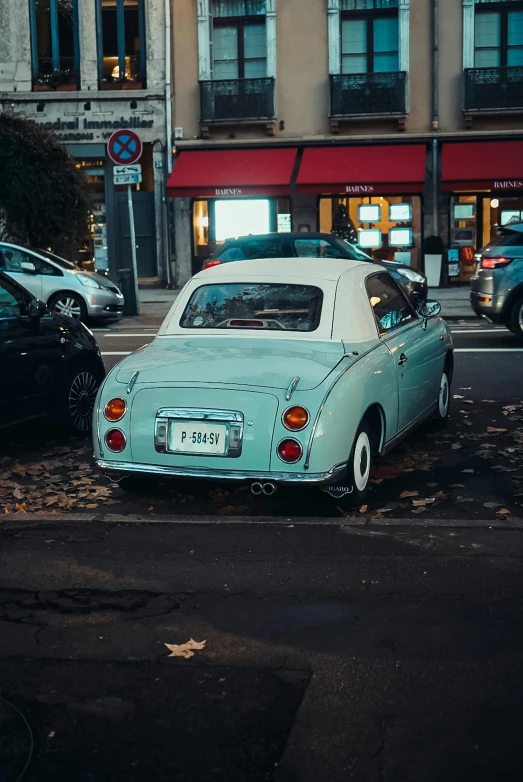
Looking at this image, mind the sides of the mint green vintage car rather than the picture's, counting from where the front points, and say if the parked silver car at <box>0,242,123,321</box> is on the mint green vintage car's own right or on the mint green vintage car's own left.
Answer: on the mint green vintage car's own left

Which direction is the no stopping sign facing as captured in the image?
toward the camera

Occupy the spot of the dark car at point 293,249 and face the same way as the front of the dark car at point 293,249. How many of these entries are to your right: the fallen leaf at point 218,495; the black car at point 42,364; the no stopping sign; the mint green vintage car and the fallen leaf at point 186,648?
4

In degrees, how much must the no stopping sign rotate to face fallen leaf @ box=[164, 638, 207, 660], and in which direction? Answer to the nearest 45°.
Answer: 0° — it already faces it

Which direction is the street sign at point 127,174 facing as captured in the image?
toward the camera

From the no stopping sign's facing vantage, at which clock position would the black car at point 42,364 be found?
The black car is roughly at 12 o'clock from the no stopping sign.

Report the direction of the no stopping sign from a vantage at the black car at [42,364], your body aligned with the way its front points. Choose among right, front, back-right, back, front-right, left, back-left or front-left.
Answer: front-left

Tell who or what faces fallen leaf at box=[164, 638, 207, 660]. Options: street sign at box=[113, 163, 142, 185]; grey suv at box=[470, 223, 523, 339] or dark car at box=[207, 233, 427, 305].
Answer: the street sign

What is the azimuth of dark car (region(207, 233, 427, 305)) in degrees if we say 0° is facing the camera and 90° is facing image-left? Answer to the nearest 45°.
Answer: approximately 270°

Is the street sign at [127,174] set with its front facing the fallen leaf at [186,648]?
yes

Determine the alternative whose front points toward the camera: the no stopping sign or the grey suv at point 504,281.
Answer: the no stopping sign

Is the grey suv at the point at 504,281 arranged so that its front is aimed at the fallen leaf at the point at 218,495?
no

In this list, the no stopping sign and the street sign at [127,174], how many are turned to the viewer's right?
0

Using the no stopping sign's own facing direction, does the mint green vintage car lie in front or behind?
in front

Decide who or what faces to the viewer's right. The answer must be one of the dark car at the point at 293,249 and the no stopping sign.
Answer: the dark car

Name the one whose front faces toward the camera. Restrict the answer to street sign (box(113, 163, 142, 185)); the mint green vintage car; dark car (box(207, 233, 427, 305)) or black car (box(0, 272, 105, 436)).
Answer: the street sign

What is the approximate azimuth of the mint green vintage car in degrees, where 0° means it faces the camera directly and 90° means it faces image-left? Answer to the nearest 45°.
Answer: approximately 225°

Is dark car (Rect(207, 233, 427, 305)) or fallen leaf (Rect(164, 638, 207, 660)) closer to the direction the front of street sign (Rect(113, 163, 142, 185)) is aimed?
the fallen leaf

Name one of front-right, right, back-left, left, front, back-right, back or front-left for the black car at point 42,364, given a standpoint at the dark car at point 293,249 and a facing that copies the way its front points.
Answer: right

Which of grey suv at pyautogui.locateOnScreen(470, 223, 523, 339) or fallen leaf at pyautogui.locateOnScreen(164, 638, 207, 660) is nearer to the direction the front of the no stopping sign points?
the fallen leaf
